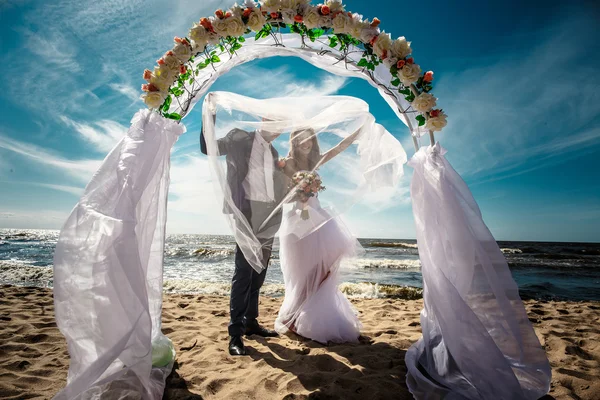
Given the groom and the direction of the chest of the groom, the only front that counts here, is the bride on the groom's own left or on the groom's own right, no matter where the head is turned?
on the groom's own left

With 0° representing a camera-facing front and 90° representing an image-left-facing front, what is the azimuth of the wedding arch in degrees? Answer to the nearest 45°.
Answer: approximately 0°
